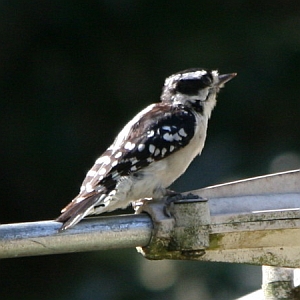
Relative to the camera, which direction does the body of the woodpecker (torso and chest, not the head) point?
to the viewer's right
